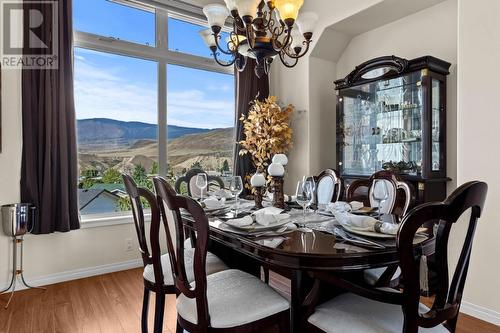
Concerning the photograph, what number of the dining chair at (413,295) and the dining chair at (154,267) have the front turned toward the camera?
0

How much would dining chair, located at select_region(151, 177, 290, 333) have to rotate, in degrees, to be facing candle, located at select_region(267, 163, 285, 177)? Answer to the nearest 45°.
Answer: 0° — it already faces it

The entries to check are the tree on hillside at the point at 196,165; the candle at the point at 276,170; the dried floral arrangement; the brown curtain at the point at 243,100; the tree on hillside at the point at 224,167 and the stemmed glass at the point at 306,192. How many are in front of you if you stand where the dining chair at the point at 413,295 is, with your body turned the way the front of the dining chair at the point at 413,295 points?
6

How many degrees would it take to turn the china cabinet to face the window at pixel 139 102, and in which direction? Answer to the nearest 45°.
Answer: approximately 45° to its right

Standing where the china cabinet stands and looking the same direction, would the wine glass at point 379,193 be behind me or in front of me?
in front

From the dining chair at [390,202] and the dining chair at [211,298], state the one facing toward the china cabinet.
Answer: the dining chair at [211,298]

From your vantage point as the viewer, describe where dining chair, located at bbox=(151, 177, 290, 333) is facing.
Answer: facing away from the viewer and to the right of the viewer

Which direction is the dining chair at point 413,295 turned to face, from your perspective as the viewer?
facing away from the viewer and to the left of the viewer

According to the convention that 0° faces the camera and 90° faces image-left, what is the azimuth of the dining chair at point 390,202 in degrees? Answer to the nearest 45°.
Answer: approximately 45°

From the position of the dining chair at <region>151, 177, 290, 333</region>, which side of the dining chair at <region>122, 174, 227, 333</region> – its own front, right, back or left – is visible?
right

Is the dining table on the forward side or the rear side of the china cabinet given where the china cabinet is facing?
on the forward side

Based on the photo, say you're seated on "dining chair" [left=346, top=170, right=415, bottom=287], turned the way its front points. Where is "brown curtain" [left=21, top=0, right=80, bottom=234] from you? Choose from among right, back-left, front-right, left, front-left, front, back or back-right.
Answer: front-right

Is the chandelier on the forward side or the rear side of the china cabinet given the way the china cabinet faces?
on the forward side
